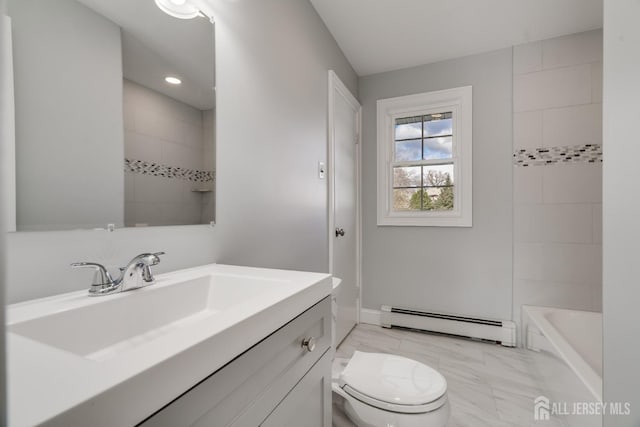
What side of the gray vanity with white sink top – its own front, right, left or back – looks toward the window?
left

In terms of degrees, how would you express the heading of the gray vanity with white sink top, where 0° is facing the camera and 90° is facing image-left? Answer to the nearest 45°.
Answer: approximately 315°

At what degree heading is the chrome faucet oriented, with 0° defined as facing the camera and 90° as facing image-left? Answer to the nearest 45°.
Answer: approximately 315°

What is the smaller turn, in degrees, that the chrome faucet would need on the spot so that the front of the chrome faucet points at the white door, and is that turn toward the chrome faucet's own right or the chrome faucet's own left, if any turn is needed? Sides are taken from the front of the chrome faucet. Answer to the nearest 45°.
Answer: approximately 90° to the chrome faucet's own left

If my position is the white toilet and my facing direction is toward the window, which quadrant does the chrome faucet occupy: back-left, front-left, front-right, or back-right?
back-left

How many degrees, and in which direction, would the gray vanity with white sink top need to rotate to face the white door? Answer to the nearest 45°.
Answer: approximately 90° to its left

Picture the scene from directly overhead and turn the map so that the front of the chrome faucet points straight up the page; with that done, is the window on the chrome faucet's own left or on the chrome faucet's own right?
on the chrome faucet's own left

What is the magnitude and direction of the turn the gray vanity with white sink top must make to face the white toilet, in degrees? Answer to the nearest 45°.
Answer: approximately 45° to its left
